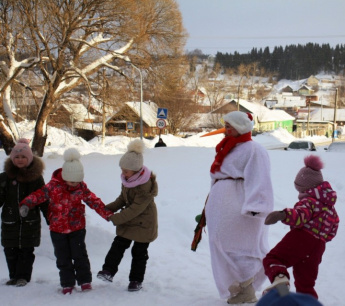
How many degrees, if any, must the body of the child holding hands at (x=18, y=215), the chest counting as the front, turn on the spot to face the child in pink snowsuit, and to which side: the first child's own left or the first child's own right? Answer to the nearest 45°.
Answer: approximately 45° to the first child's own left

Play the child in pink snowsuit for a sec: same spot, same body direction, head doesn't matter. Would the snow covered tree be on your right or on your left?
on your right

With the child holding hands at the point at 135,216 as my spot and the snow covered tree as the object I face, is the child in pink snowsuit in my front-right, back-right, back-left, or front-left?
back-right

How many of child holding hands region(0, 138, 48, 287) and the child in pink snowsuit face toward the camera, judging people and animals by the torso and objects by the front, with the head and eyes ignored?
1

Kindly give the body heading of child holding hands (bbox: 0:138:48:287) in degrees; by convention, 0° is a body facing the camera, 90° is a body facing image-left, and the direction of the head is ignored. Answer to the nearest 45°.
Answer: approximately 0°

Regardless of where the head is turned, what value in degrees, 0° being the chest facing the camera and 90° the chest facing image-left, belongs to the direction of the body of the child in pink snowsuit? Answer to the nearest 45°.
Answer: approximately 90°

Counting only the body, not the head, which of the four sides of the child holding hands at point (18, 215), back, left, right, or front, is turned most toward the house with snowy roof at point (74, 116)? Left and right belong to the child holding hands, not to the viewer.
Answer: back

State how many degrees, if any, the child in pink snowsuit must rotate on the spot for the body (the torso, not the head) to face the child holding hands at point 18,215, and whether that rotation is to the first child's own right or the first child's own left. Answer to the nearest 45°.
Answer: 0° — they already face them
